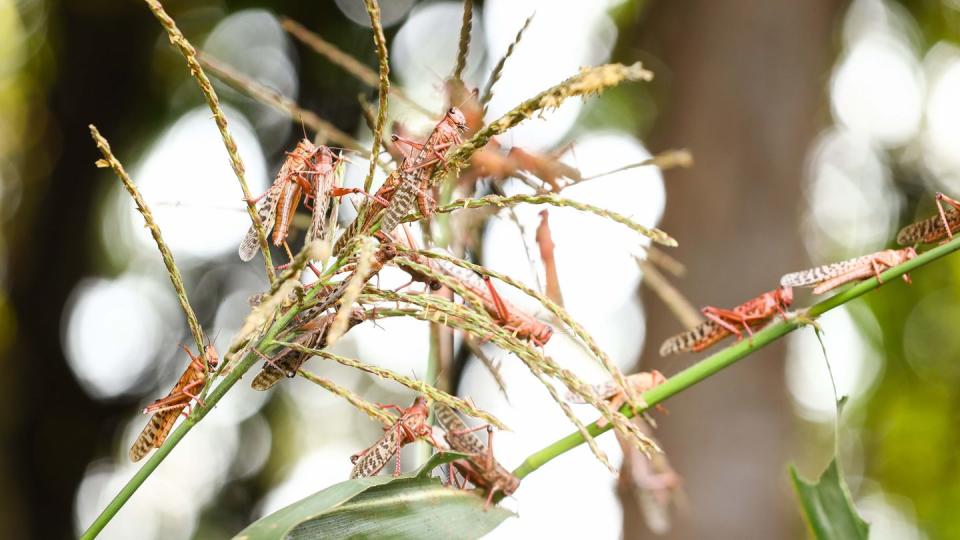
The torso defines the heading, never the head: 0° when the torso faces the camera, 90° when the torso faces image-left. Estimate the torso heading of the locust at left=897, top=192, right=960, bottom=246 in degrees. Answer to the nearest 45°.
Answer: approximately 270°

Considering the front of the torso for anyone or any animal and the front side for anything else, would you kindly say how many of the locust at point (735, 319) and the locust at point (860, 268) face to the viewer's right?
2

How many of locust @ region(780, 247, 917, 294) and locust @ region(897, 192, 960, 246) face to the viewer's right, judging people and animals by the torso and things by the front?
2

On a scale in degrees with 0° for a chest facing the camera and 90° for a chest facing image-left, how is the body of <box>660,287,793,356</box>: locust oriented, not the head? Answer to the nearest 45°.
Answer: approximately 270°

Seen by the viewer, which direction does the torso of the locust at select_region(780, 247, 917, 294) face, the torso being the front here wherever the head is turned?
to the viewer's right
